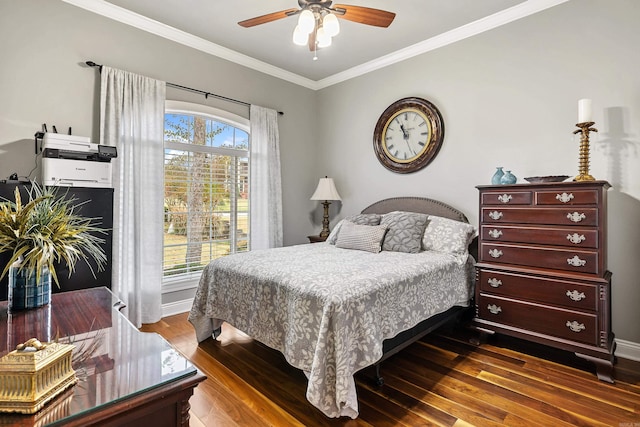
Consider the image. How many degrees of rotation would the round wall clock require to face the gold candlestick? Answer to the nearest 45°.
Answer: approximately 90° to its left

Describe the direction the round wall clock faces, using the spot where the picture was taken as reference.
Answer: facing the viewer and to the left of the viewer

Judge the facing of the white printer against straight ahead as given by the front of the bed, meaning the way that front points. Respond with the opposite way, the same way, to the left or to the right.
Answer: to the left

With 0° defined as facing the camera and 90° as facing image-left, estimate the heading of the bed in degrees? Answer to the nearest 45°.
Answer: approximately 45°

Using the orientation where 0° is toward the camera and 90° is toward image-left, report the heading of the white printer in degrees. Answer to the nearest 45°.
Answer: approximately 0°

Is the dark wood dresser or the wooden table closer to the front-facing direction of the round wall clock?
the wooden table

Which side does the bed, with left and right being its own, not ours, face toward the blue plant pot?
front

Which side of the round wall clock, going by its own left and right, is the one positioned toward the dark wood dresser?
left

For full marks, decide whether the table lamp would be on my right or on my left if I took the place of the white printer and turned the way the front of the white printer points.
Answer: on my left

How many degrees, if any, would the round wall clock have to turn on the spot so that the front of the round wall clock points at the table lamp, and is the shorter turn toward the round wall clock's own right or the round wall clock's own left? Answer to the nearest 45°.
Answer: approximately 45° to the round wall clock's own right

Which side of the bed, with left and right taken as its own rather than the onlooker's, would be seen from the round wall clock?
back
